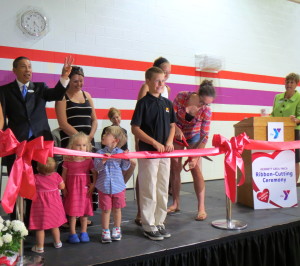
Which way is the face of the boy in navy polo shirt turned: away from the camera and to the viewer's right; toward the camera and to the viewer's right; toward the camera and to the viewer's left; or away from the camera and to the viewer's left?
toward the camera and to the viewer's right

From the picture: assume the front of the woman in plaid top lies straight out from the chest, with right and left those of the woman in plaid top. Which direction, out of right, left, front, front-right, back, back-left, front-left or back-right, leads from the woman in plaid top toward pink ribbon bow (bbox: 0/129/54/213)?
front-right

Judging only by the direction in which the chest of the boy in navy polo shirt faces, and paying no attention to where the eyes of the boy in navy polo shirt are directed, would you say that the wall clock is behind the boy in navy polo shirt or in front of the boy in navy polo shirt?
behind

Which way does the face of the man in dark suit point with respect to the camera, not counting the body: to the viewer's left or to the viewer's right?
to the viewer's right

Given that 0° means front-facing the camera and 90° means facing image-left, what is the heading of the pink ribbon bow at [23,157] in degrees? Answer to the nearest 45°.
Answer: approximately 0°

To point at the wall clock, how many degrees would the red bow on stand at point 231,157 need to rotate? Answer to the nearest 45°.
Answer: approximately 90° to its right

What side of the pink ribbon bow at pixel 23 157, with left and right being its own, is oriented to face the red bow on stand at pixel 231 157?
left
